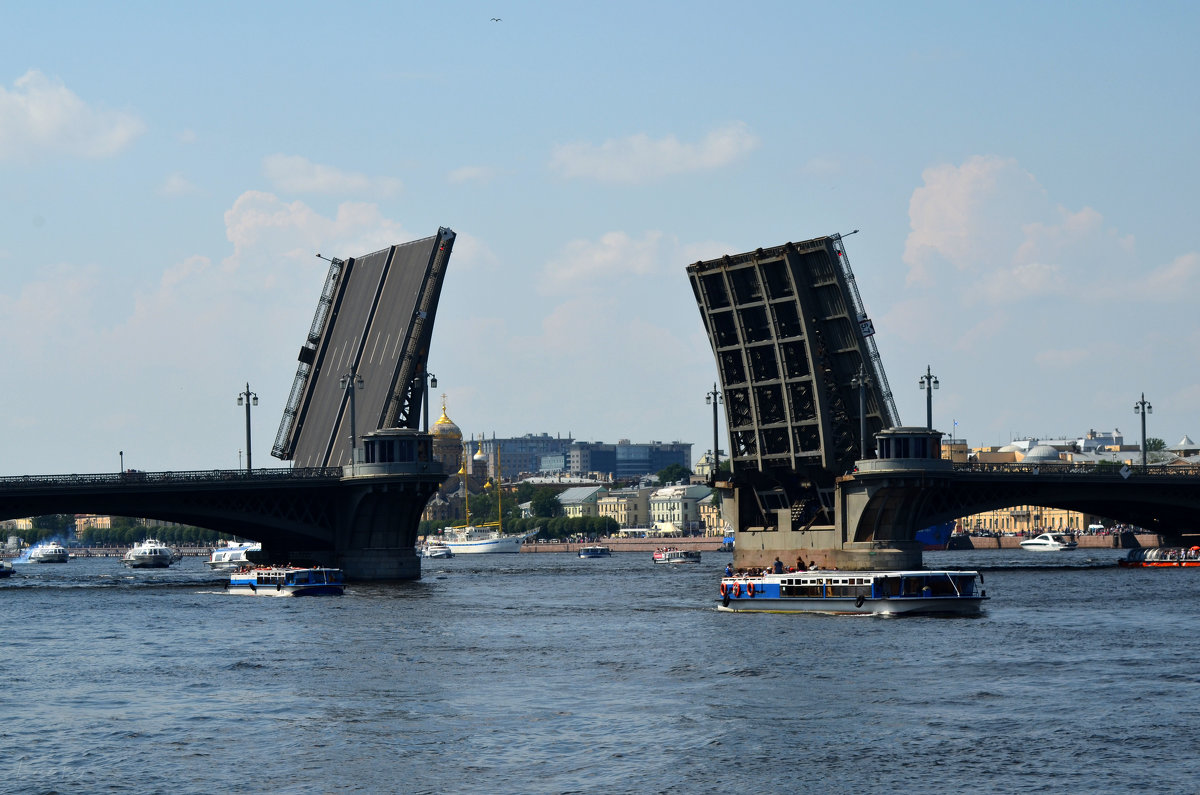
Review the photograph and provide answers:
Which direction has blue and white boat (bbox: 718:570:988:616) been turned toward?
to the viewer's right

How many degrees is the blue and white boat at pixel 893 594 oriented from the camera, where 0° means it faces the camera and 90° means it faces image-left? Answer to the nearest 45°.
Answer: approximately 270°
